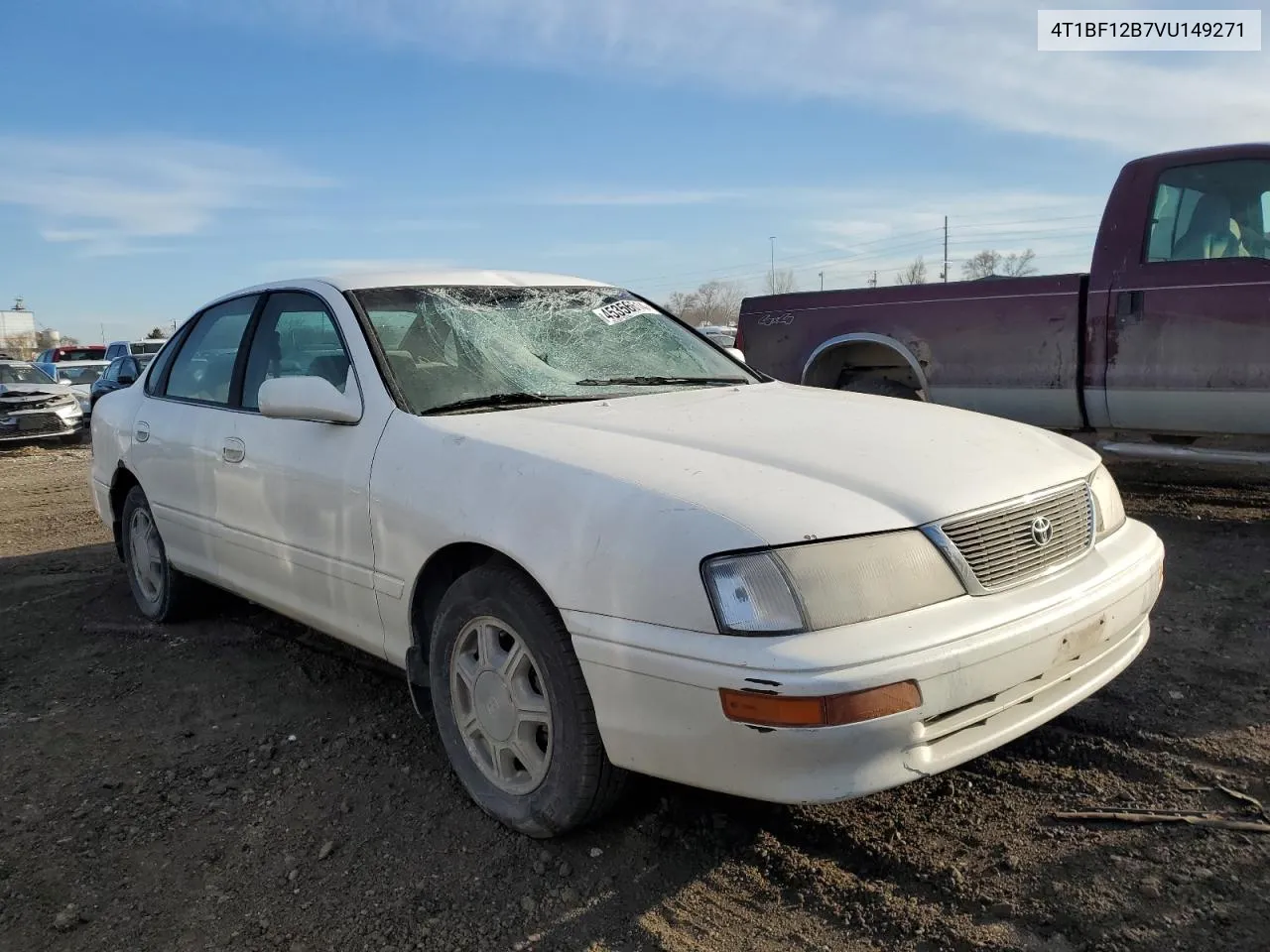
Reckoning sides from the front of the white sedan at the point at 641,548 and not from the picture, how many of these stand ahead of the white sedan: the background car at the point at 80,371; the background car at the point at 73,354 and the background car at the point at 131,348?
0

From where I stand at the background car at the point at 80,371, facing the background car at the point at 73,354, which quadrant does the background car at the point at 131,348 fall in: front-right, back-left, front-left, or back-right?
front-right

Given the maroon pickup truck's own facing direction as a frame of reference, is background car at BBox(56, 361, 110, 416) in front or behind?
behind

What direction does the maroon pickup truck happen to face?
to the viewer's right

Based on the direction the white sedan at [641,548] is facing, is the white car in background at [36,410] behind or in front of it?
behind

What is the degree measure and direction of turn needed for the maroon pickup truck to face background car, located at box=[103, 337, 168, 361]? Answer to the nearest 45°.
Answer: approximately 135° to its left

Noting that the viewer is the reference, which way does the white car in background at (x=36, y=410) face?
facing the viewer and to the right of the viewer

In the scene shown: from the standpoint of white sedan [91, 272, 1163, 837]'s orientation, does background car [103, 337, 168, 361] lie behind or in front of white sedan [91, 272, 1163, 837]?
behind

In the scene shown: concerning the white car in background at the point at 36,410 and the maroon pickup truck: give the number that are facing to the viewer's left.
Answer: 0

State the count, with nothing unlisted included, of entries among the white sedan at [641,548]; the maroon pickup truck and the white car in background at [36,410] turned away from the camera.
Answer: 0

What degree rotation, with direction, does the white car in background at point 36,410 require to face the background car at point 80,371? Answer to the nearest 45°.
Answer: approximately 135° to its left

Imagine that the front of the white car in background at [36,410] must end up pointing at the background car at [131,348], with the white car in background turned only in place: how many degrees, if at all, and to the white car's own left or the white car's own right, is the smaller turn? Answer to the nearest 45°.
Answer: approximately 135° to the white car's own left

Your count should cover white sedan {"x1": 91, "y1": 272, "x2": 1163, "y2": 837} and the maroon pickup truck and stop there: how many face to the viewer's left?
0

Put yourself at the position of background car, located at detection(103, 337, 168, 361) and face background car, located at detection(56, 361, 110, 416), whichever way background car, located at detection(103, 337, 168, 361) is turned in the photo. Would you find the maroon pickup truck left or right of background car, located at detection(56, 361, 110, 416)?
left

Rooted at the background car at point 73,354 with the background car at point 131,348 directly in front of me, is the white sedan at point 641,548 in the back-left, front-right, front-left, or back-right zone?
front-right

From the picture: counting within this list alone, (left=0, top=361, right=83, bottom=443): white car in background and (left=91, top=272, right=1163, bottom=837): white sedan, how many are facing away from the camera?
0

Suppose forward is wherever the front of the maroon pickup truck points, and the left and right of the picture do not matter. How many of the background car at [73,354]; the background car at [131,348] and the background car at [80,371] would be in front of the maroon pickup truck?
0

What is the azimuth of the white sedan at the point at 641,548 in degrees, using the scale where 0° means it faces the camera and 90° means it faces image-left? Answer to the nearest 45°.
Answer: approximately 315°

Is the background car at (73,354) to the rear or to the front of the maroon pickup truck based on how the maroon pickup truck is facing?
to the rear
